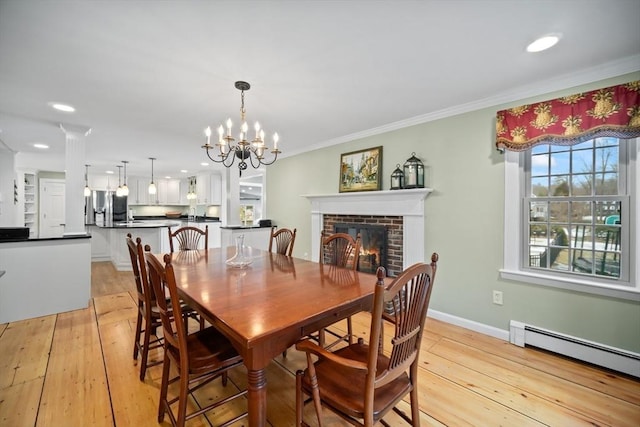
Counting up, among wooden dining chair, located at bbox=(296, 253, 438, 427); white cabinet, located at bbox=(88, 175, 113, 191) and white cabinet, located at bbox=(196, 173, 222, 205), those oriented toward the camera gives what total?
2

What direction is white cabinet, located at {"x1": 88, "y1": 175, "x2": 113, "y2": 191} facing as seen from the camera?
toward the camera

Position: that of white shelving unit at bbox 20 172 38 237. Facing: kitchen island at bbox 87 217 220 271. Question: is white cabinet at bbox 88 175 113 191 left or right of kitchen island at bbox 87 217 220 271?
left

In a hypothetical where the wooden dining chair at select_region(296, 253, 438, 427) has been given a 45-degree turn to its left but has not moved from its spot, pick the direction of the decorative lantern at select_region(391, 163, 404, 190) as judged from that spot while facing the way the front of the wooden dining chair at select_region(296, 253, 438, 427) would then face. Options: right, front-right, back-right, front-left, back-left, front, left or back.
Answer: right

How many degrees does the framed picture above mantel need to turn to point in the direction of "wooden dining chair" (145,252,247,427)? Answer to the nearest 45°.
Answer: approximately 45° to its left

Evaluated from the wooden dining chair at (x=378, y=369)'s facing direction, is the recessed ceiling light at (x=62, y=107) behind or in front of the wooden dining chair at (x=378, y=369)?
in front

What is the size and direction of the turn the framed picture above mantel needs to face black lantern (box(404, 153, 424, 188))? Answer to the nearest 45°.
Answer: approximately 90° to its left

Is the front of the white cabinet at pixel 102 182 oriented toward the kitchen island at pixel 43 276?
yes

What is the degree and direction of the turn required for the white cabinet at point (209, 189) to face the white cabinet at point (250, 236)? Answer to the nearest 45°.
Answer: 0° — it already faces it

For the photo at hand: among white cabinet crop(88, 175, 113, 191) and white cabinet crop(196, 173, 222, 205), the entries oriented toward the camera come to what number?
2

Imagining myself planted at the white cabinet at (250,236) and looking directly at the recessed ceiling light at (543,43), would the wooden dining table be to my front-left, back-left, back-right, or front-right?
front-right

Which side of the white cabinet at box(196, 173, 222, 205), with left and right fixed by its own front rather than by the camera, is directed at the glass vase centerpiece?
front

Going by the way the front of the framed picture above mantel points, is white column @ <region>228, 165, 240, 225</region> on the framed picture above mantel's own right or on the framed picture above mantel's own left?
on the framed picture above mantel's own right

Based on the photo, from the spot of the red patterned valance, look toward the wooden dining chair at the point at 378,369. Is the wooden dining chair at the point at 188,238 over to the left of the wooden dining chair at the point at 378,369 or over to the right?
right

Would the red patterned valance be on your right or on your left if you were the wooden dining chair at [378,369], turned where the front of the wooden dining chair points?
on your right

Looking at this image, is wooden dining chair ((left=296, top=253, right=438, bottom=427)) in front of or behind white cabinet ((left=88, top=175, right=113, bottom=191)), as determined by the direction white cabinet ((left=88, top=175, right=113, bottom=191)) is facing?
in front

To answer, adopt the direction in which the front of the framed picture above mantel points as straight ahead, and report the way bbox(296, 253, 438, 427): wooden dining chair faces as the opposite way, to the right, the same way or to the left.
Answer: to the right

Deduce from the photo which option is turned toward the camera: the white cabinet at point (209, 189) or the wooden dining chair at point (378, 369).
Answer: the white cabinet

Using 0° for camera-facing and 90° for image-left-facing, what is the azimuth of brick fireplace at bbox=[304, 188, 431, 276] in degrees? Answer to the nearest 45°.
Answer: approximately 45°

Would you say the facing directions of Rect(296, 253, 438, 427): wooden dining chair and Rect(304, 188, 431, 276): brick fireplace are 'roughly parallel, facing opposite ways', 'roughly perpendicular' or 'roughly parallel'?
roughly perpendicular
